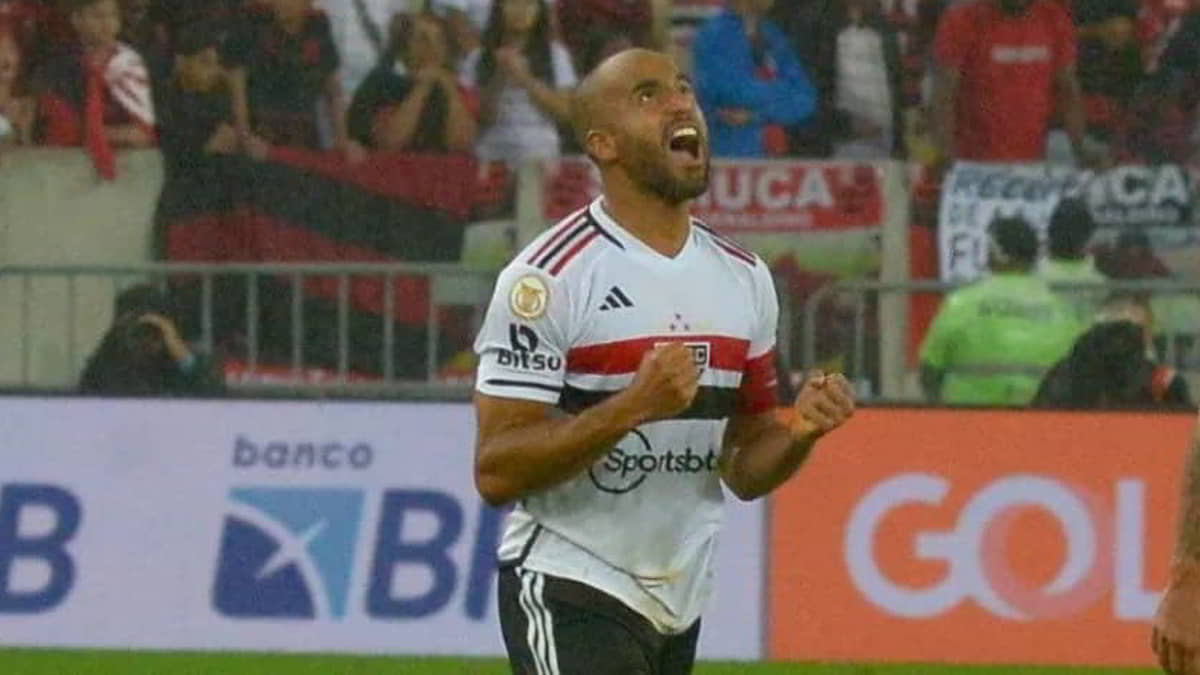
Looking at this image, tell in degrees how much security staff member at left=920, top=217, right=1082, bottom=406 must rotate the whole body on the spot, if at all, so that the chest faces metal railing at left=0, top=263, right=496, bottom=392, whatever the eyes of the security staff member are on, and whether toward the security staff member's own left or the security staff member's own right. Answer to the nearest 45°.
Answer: approximately 90° to the security staff member's own left

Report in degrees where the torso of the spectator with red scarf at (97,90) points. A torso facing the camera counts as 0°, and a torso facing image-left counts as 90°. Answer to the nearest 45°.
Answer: approximately 0°

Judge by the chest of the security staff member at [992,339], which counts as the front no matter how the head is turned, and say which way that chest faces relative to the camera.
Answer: away from the camera

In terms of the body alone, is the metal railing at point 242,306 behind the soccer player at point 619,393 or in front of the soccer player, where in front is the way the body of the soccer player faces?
behind

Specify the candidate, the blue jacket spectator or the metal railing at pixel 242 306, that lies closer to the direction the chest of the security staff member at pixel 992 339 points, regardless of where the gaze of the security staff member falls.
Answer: the blue jacket spectator

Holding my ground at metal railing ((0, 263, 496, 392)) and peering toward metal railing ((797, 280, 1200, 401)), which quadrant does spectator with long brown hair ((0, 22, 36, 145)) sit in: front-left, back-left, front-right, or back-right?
back-left

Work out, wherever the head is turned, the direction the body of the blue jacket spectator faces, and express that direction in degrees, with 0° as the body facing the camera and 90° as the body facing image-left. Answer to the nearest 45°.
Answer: approximately 315°

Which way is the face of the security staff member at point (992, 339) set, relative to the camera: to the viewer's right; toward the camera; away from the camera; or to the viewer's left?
away from the camera

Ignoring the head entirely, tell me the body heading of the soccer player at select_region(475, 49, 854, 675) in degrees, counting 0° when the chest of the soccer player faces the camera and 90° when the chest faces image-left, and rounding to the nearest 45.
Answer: approximately 315°

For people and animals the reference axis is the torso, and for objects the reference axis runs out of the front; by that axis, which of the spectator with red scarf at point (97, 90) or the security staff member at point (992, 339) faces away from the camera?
the security staff member
